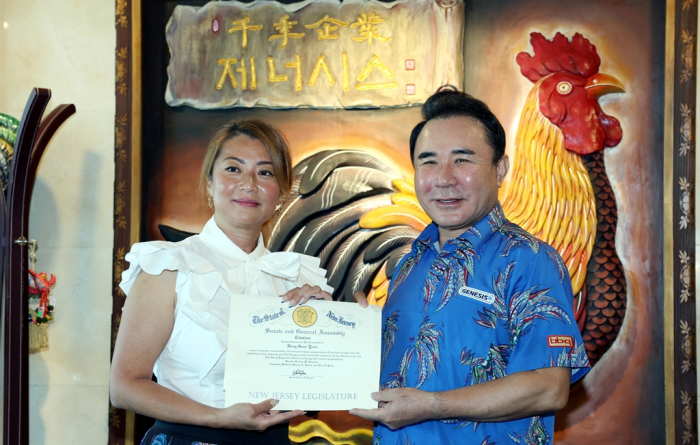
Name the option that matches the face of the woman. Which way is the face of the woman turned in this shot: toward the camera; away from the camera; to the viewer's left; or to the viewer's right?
toward the camera

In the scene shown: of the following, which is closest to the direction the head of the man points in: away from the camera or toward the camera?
toward the camera

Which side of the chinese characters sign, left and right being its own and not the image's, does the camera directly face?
front

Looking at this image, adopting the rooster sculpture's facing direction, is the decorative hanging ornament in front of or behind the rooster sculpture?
behind

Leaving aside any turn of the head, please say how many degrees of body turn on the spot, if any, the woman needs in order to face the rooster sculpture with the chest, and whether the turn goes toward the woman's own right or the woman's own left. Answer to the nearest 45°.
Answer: approximately 90° to the woman's own left

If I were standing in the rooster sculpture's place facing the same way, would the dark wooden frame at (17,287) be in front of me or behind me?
behind

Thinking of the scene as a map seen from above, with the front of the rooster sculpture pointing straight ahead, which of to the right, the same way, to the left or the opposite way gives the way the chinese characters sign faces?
to the right

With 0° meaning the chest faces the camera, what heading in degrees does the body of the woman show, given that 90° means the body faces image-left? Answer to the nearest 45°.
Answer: approximately 315°

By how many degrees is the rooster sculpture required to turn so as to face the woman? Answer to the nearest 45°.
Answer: approximately 135° to its right

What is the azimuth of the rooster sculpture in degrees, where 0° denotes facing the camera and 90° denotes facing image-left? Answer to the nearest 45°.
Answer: approximately 270°

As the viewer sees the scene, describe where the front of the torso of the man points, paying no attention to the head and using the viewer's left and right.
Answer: facing the viewer and to the left of the viewer

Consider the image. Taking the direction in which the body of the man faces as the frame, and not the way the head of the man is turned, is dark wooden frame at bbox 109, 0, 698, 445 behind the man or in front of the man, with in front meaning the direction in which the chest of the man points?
behind

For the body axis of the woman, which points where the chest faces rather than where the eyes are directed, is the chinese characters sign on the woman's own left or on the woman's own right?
on the woman's own left
